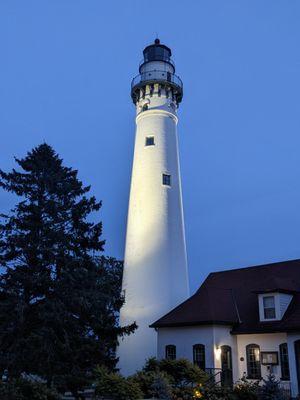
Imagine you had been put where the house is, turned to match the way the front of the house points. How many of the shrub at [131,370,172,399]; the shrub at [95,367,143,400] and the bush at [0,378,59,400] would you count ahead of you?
3

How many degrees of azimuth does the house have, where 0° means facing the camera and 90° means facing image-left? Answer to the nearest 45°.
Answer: approximately 45°

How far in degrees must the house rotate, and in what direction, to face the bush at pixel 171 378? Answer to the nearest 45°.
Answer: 0° — it already faces it

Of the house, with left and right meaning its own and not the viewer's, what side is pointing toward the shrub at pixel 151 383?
front

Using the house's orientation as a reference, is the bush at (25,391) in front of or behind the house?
in front

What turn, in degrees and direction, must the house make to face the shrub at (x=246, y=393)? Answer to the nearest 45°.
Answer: approximately 45° to its left

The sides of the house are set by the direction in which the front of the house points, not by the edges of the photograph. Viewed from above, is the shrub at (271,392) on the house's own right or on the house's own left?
on the house's own left

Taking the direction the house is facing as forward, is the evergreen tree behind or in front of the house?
in front
